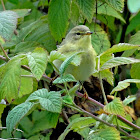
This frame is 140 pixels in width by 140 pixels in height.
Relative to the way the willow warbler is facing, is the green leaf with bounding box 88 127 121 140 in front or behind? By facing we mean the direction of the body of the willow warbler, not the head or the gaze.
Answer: in front

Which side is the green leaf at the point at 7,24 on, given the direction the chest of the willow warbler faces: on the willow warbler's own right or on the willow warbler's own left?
on the willow warbler's own right

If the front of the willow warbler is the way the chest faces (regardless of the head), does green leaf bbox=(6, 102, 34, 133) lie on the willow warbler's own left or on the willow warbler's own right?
on the willow warbler's own right

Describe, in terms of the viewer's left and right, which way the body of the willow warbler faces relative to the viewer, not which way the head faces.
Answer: facing the viewer and to the right of the viewer

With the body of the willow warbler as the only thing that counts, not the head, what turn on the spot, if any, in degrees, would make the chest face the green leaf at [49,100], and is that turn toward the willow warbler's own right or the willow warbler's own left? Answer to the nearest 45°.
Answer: approximately 45° to the willow warbler's own right

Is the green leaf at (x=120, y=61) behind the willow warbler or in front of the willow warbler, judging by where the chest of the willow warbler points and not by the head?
in front
